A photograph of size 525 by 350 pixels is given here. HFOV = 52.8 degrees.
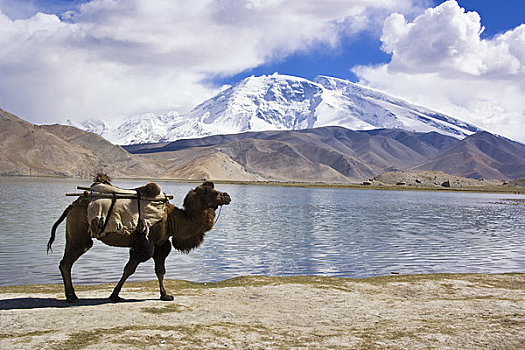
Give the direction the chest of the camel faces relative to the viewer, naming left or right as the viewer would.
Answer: facing to the right of the viewer
